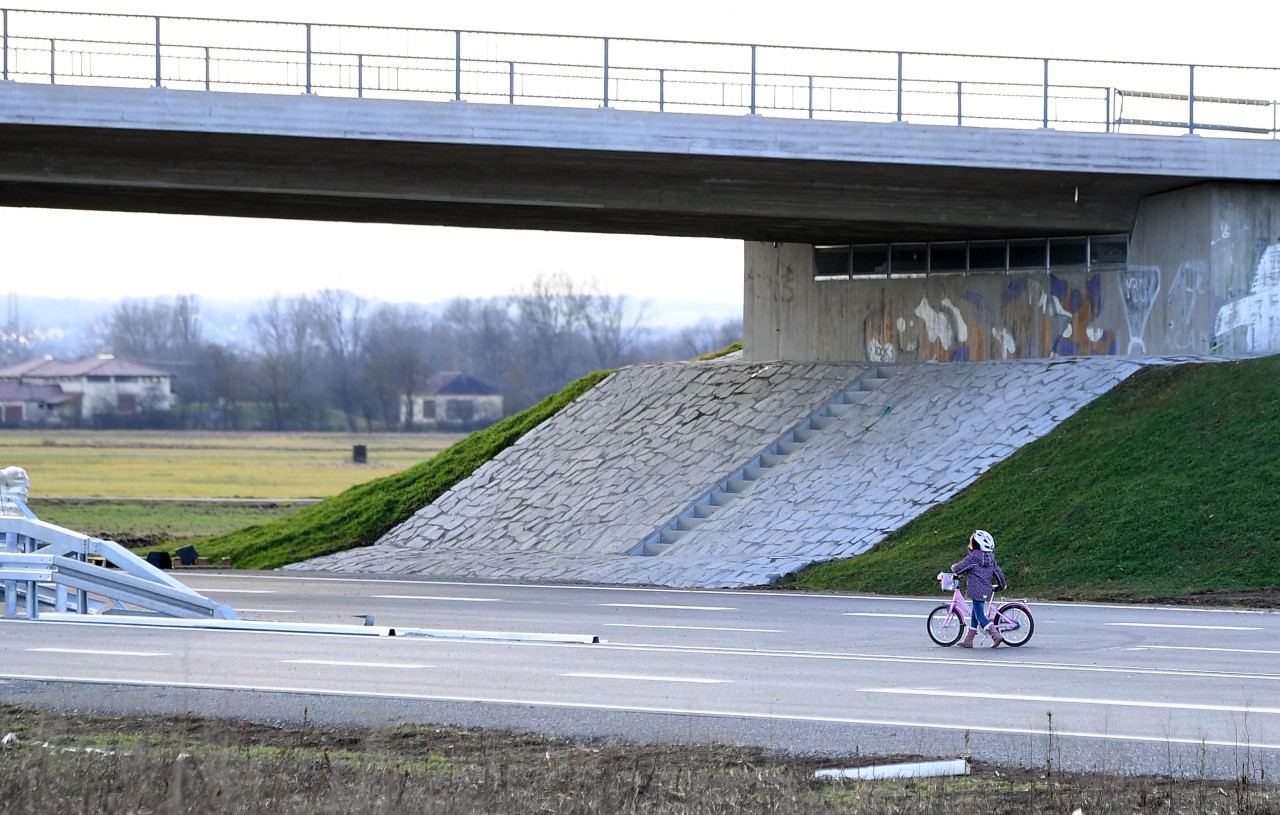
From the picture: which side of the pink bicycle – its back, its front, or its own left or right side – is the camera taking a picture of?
left
